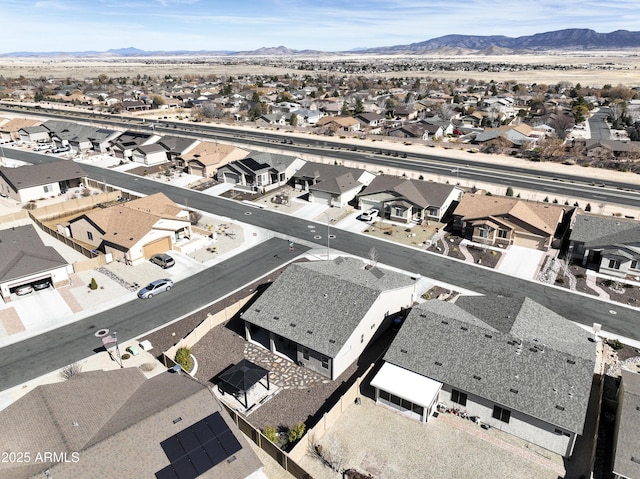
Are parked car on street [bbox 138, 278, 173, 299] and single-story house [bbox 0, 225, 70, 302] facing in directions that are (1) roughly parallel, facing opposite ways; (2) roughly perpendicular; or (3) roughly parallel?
roughly perpendicular

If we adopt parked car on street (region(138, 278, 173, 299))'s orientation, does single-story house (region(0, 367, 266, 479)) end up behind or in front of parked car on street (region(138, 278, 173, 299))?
in front

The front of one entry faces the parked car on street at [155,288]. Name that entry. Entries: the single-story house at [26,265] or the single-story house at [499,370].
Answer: the single-story house at [26,265]

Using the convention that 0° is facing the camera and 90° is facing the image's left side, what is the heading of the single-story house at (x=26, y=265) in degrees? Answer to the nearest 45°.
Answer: approximately 315°

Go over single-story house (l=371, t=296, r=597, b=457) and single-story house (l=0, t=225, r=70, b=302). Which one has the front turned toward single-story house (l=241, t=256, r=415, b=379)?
single-story house (l=0, t=225, r=70, b=302)

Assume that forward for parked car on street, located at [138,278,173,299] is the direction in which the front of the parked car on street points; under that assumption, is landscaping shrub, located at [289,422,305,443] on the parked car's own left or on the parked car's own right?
on the parked car's own left

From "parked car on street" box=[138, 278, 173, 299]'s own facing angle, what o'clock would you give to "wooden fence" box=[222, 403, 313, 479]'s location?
The wooden fence is roughly at 10 o'clock from the parked car on street.

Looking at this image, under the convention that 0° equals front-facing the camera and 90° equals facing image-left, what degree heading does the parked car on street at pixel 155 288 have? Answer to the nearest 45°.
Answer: approximately 45°

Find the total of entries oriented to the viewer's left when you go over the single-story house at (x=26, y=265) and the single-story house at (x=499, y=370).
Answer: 0

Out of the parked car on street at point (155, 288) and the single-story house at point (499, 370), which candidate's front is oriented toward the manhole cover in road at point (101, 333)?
the parked car on street

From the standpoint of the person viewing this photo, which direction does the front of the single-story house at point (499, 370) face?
facing away from the viewer and to the right of the viewer

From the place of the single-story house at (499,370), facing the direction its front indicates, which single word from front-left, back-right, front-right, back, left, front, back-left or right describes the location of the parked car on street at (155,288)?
back-left

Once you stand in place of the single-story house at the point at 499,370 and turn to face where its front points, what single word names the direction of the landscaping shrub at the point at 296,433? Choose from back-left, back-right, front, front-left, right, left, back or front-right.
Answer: back

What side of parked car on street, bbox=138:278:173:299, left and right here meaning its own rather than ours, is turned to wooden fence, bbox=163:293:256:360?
left
